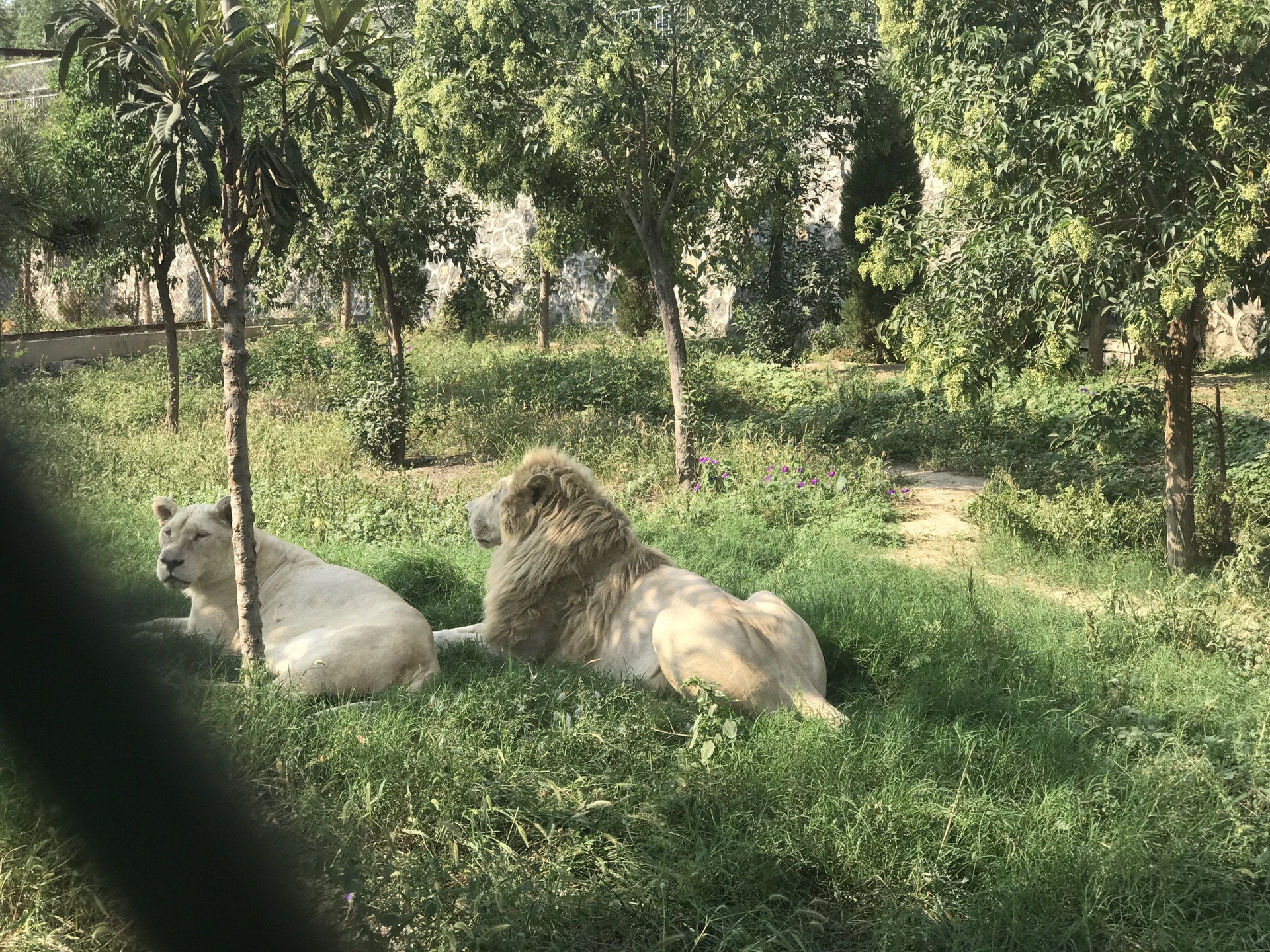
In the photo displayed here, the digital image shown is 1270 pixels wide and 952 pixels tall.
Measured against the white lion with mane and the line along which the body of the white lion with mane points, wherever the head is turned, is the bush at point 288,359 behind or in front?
in front

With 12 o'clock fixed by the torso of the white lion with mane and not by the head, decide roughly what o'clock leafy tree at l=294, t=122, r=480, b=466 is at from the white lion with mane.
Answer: The leafy tree is roughly at 1 o'clock from the white lion with mane.

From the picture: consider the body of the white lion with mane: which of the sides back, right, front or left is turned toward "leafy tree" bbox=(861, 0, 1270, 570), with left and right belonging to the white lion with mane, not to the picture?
right

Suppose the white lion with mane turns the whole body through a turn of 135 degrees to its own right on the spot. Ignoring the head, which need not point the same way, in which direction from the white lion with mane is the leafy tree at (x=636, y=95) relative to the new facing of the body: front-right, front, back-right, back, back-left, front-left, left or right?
left

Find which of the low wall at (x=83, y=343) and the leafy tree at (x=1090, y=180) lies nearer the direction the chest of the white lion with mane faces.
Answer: the low wall

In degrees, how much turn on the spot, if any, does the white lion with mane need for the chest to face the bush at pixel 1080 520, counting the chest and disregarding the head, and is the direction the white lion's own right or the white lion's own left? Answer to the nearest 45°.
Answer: approximately 90° to the white lion's own right

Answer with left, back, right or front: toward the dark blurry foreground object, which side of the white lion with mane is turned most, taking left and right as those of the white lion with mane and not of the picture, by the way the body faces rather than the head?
left

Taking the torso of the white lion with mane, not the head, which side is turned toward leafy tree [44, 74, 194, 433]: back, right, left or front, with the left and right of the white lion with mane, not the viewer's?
front

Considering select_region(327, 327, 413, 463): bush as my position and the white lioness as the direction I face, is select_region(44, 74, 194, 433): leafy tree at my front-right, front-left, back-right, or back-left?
back-right

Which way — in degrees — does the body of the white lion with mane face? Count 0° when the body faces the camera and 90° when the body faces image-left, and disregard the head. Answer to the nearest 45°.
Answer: approximately 135°

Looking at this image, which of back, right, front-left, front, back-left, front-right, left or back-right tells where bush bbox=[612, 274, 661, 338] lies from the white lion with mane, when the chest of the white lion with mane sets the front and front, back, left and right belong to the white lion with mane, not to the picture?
front-right

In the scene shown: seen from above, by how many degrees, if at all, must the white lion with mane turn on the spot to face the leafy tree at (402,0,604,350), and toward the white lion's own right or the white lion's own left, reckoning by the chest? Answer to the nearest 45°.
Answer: approximately 45° to the white lion's own right
